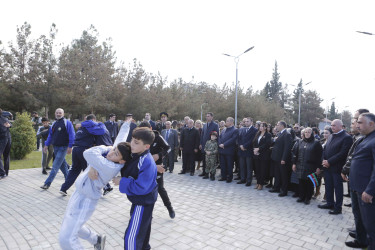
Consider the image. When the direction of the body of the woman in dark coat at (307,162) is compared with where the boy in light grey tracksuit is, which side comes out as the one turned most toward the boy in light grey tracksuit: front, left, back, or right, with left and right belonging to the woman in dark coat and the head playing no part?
front

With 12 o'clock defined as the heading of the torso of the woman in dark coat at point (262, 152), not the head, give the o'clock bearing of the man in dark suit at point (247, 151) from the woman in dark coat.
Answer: The man in dark suit is roughly at 3 o'clock from the woman in dark coat.

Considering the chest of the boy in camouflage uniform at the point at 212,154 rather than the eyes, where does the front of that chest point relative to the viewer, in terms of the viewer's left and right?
facing the viewer and to the left of the viewer

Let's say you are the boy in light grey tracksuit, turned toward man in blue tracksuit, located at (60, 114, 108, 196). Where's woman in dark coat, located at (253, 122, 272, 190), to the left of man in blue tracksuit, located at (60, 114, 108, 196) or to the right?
right

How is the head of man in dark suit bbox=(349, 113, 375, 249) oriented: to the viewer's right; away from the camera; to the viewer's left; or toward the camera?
to the viewer's left

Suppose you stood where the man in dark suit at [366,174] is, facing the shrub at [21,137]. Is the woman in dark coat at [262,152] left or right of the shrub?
right

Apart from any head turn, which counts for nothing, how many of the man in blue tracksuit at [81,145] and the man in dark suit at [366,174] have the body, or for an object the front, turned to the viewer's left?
1

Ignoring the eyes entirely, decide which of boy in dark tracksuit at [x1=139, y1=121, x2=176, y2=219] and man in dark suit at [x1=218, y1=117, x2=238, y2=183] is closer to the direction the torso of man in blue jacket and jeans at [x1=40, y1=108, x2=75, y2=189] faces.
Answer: the boy in dark tracksuit

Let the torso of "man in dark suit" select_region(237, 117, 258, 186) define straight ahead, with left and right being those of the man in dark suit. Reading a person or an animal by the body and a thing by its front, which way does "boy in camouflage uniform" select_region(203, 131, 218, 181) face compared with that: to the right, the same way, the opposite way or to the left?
the same way

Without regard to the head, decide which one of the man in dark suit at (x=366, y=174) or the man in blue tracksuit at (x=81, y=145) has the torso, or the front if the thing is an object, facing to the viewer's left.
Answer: the man in dark suit

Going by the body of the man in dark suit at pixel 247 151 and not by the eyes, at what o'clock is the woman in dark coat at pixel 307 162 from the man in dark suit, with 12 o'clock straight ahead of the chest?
The woman in dark coat is roughly at 9 o'clock from the man in dark suit.

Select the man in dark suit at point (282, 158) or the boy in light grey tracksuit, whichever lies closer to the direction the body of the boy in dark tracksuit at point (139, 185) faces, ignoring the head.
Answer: the boy in light grey tracksuit

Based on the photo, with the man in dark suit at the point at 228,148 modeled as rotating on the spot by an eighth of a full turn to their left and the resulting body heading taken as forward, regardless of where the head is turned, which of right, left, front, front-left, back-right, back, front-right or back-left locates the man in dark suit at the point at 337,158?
front-left

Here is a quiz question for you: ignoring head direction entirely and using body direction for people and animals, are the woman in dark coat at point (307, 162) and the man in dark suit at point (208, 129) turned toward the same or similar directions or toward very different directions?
same or similar directions

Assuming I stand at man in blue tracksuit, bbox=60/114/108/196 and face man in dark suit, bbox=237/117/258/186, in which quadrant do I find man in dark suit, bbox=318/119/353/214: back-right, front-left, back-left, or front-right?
front-right
